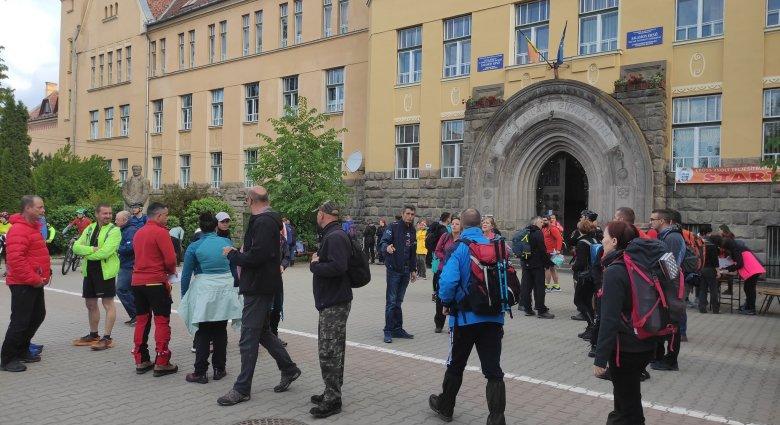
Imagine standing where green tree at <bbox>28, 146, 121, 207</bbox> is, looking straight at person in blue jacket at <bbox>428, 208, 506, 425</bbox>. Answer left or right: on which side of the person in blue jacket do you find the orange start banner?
left

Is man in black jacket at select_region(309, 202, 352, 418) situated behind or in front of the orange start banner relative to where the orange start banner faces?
in front

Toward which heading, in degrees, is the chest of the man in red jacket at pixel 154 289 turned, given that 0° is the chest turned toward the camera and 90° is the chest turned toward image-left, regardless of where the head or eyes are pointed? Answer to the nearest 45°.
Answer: approximately 225°

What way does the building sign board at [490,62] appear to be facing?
toward the camera

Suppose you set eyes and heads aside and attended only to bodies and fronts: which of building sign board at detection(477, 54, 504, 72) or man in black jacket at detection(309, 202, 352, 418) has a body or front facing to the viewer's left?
the man in black jacket

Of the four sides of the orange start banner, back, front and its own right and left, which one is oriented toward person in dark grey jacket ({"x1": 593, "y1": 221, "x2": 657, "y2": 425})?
front

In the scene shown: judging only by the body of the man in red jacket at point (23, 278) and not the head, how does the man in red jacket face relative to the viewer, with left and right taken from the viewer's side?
facing to the right of the viewer

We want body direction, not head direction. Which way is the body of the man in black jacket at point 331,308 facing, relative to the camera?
to the viewer's left

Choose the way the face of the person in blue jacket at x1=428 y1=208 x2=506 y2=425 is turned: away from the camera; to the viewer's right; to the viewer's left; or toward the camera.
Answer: away from the camera

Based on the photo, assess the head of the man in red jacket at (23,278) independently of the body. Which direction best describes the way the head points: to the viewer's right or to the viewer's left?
to the viewer's right

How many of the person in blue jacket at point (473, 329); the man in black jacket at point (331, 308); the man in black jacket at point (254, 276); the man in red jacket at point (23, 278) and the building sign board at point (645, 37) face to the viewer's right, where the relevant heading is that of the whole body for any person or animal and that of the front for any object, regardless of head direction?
1
